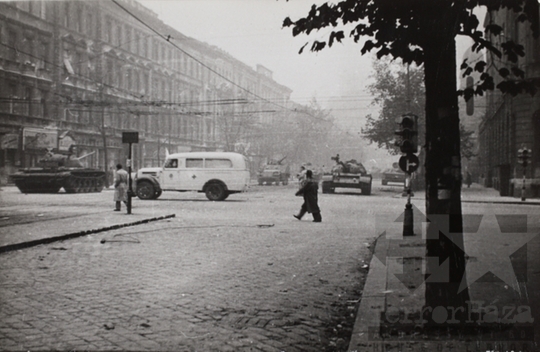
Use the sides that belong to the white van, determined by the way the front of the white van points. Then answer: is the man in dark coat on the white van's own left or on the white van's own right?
on the white van's own left

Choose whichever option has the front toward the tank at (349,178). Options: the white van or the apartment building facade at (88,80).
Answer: the apartment building facade

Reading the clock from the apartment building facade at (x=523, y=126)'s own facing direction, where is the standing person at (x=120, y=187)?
The standing person is roughly at 12 o'clock from the apartment building facade.

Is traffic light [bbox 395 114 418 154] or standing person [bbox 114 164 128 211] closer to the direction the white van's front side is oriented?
the standing person

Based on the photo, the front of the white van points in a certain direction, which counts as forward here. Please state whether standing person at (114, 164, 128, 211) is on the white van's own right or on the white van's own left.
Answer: on the white van's own left

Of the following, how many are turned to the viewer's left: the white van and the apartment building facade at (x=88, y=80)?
1

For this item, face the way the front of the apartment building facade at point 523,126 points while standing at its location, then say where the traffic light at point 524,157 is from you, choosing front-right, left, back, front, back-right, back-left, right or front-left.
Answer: front-left

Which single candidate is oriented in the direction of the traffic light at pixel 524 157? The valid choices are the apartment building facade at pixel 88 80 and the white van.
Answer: the apartment building facade

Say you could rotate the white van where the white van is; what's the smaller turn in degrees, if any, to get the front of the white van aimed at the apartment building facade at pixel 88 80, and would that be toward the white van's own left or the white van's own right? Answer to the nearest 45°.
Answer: approximately 45° to the white van's own right

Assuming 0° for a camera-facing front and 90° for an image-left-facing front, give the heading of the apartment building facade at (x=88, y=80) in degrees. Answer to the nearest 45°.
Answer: approximately 315°

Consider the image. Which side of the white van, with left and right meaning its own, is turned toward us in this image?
left

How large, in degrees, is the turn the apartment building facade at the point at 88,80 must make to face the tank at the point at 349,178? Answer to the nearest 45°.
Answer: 0° — it already faces it
